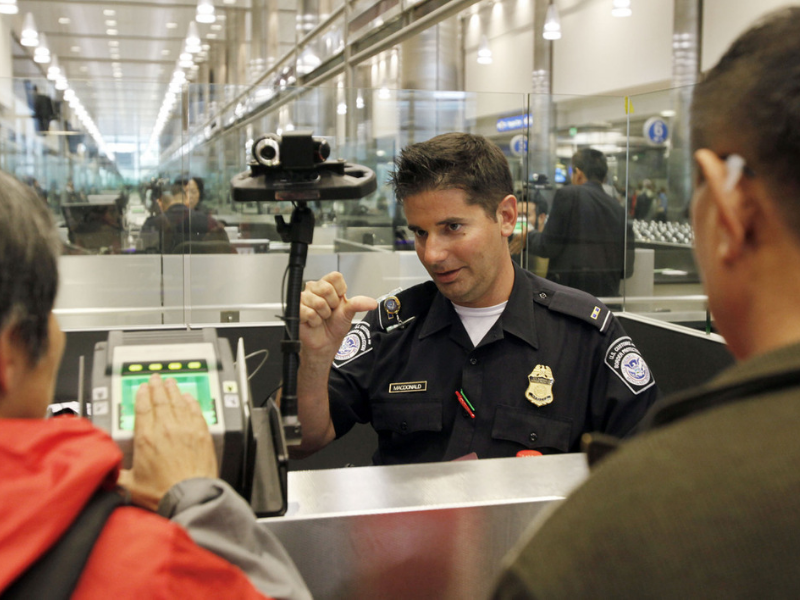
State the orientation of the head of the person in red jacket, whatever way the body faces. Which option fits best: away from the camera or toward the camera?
away from the camera

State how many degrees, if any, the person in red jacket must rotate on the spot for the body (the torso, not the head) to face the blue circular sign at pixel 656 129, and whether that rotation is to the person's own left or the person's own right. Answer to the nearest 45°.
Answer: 0° — they already face it

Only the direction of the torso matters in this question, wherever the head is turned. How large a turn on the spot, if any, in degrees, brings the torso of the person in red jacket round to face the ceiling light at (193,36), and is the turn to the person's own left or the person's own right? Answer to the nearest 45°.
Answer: approximately 45° to the person's own left

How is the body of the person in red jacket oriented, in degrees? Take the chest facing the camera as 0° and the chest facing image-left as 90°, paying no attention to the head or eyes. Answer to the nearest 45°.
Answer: approximately 225°

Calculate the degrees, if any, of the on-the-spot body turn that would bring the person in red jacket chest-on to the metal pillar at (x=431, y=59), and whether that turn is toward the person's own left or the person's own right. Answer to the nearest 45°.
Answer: approximately 45° to the person's own left

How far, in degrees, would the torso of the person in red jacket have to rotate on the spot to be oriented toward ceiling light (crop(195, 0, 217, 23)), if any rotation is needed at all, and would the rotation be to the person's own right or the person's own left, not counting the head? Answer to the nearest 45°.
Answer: approximately 45° to the person's own left
